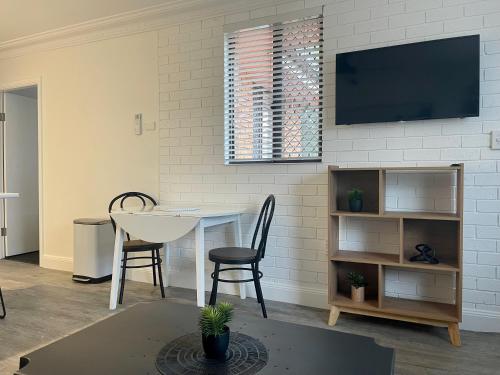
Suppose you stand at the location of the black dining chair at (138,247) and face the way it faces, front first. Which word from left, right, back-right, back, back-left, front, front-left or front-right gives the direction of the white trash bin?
back

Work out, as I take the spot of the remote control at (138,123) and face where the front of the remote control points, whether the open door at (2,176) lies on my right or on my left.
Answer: on my right

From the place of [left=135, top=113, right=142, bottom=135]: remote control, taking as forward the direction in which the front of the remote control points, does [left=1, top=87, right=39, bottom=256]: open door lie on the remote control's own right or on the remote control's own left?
on the remote control's own right

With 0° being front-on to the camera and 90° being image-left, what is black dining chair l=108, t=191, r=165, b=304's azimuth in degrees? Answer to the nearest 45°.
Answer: approximately 315°

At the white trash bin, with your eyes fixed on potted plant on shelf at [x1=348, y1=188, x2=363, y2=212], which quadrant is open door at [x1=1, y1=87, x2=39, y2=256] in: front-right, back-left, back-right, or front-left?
back-left

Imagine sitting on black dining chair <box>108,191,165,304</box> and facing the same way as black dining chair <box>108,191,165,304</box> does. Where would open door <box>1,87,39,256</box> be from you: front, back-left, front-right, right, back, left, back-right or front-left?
back

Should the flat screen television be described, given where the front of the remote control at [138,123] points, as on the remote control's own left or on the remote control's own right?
on the remote control's own left

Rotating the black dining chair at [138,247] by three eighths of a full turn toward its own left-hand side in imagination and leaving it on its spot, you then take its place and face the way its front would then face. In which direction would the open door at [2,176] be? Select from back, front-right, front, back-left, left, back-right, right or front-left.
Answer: front-left
